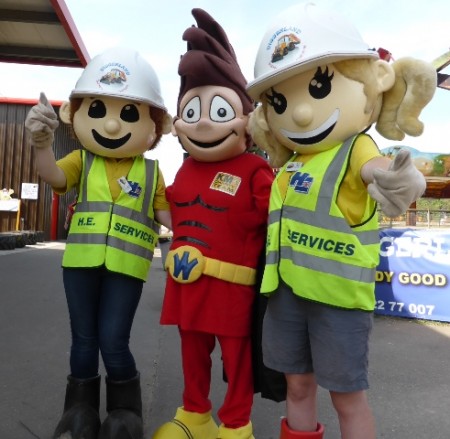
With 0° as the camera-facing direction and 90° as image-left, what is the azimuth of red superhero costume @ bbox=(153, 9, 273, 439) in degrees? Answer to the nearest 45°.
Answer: approximately 45°
